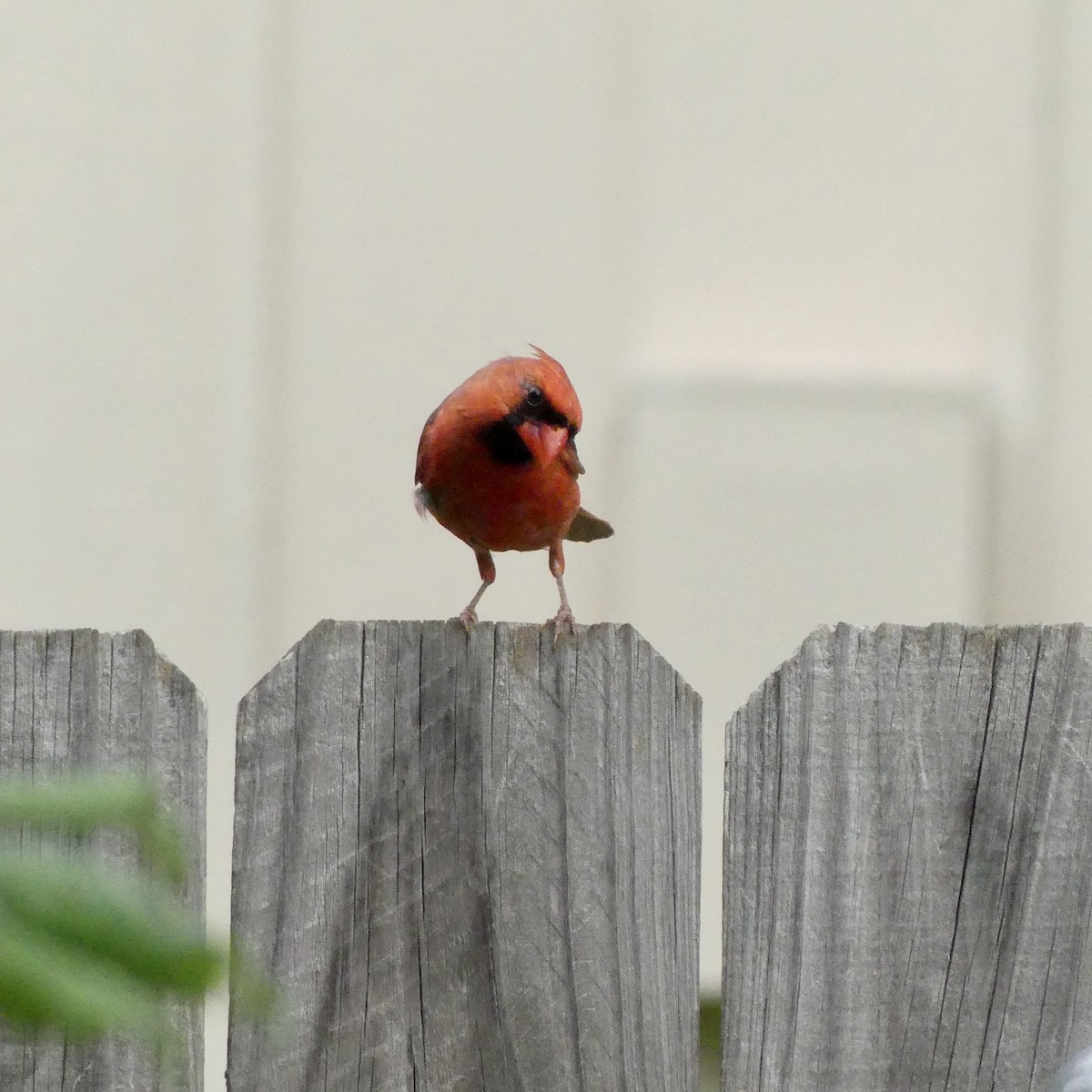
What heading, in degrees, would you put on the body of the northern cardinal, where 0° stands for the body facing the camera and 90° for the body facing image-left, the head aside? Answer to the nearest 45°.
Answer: approximately 0°
